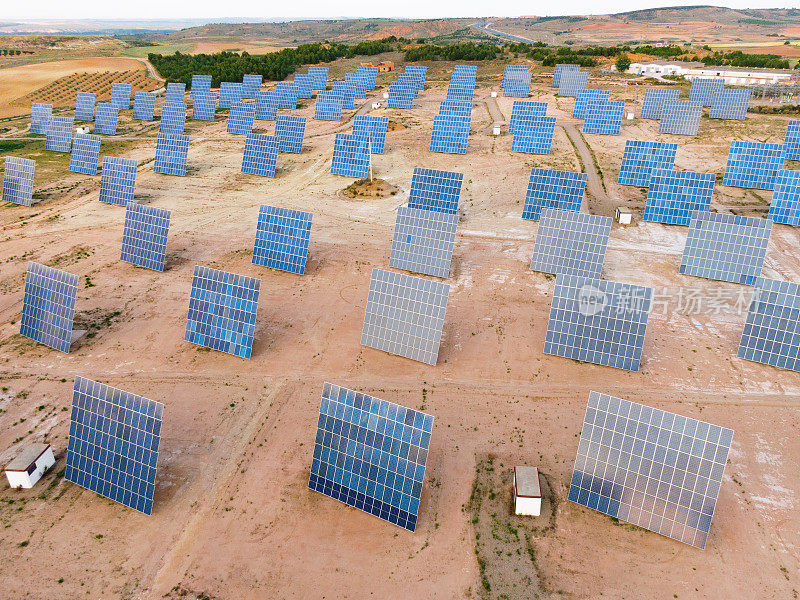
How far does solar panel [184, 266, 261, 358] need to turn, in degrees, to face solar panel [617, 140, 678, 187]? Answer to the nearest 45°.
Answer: approximately 180°

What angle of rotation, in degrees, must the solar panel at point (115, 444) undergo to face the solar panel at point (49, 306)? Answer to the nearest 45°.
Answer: approximately 135° to its right

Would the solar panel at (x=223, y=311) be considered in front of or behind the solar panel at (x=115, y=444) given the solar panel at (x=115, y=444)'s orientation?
behind

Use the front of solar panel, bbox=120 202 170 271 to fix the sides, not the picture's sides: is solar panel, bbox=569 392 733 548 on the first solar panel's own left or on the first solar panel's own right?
on the first solar panel's own left

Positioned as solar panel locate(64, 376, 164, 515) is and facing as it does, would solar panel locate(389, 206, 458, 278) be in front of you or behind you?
behind

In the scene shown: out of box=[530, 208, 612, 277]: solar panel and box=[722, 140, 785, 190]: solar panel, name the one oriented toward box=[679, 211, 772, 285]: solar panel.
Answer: box=[722, 140, 785, 190]: solar panel

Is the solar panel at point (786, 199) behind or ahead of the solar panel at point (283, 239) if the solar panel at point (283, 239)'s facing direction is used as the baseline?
behind

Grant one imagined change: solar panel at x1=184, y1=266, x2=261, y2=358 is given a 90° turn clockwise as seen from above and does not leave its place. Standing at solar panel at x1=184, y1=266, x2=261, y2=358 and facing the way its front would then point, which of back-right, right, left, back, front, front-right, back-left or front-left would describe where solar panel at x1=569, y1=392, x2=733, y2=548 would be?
back

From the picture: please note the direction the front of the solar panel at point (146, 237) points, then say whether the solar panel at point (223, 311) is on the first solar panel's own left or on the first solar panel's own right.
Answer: on the first solar panel's own left

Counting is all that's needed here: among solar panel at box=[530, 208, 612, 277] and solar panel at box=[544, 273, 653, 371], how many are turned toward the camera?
2

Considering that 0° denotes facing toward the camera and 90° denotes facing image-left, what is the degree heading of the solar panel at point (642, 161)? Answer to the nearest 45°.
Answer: approximately 0°

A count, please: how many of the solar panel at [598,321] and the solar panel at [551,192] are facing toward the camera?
2
